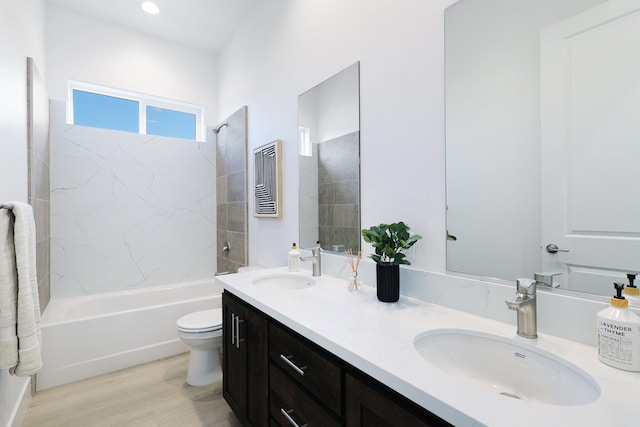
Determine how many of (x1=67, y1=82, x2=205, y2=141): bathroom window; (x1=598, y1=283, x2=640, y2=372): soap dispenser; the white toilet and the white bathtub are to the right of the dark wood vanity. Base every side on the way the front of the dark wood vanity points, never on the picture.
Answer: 3

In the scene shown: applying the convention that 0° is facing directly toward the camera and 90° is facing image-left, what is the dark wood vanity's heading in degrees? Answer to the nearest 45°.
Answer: approximately 45°

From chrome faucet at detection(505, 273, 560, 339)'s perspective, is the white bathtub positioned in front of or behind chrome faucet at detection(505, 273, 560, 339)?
in front

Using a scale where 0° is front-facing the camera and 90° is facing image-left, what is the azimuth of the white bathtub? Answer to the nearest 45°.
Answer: approximately 0°

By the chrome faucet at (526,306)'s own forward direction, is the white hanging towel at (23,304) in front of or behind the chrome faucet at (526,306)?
in front

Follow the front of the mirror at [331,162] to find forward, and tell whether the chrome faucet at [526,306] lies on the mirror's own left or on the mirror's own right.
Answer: on the mirror's own left

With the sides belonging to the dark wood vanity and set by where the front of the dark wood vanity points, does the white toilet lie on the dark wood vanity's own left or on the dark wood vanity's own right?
on the dark wood vanity's own right

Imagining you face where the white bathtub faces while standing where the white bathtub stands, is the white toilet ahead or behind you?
ahead

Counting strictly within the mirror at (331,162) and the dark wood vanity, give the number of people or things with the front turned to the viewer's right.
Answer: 0

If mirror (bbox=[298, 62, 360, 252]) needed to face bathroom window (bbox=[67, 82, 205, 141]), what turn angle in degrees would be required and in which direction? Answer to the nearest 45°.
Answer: approximately 90° to its right

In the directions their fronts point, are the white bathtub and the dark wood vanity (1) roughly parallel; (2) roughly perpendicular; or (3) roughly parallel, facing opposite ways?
roughly perpendicular

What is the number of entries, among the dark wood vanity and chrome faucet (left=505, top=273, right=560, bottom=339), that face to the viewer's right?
0

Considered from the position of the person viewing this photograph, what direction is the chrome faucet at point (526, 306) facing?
facing the viewer and to the left of the viewer

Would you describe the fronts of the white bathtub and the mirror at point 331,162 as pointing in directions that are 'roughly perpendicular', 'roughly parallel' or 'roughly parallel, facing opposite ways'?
roughly perpendicular

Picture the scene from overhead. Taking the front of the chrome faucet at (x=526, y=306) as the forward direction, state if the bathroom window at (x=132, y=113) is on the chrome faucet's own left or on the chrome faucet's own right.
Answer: on the chrome faucet's own right
